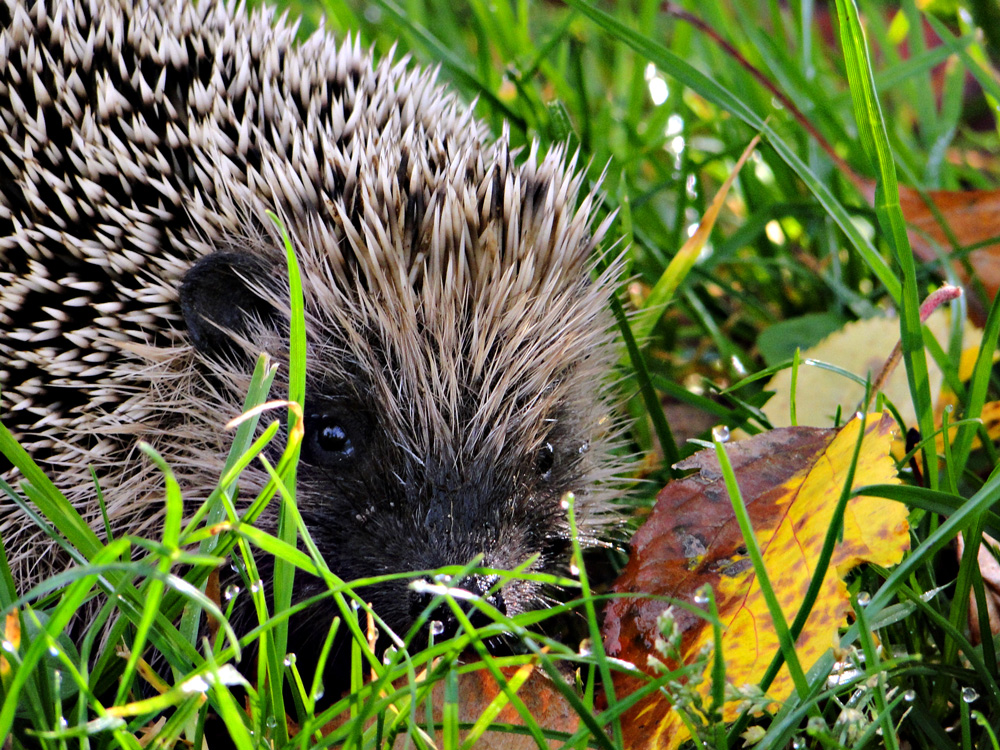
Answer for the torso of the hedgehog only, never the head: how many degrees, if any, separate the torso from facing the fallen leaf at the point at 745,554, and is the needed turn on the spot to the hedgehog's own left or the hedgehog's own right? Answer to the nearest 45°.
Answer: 0° — it already faces it

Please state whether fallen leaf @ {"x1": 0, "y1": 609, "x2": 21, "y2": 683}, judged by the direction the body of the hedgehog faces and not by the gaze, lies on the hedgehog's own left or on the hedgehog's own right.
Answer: on the hedgehog's own right

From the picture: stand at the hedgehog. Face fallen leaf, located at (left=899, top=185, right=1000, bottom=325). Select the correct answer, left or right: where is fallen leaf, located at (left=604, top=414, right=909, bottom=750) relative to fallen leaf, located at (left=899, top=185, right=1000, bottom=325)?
right

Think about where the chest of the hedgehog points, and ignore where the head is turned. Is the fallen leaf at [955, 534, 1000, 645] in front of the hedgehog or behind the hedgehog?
in front

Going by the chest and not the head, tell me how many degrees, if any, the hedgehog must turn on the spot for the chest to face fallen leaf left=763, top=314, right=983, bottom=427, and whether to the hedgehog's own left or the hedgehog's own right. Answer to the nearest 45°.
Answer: approximately 45° to the hedgehog's own left

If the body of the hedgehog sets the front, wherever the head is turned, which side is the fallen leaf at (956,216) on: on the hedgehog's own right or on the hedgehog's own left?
on the hedgehog's own left

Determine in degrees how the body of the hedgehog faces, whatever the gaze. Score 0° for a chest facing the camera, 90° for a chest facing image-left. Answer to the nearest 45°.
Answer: approximately 315°
